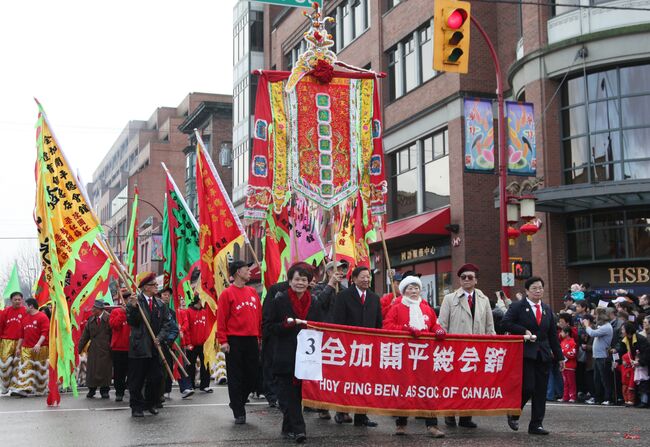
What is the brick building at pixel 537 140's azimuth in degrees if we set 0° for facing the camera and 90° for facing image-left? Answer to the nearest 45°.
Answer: approximately 45°

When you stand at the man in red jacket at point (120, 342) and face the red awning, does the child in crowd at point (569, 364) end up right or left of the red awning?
right

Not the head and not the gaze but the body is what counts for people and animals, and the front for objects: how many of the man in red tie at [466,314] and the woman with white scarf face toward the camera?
2

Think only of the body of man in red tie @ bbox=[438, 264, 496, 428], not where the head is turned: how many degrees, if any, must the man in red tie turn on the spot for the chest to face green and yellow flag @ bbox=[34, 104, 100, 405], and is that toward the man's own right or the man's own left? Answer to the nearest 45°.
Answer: approximately 90° to the man's own right

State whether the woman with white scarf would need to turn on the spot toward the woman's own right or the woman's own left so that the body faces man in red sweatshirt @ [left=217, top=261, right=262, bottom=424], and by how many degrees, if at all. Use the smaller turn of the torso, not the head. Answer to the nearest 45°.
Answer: approximately 90° to the woman's own right

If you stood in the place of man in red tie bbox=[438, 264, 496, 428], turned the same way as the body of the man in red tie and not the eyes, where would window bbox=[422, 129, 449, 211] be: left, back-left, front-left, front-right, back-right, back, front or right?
back

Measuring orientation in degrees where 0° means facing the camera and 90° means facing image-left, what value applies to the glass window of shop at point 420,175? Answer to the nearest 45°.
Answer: approximately 45°
